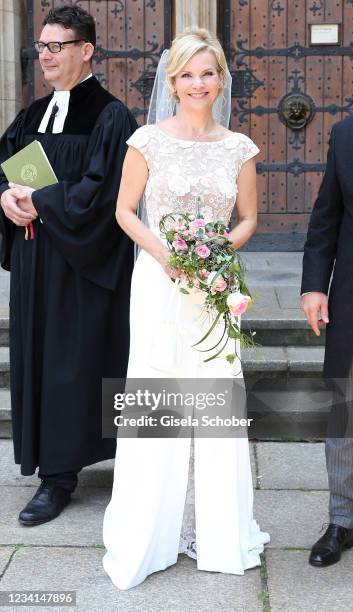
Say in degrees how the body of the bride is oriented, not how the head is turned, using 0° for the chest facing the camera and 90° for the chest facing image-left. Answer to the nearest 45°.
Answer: approximately 0°
